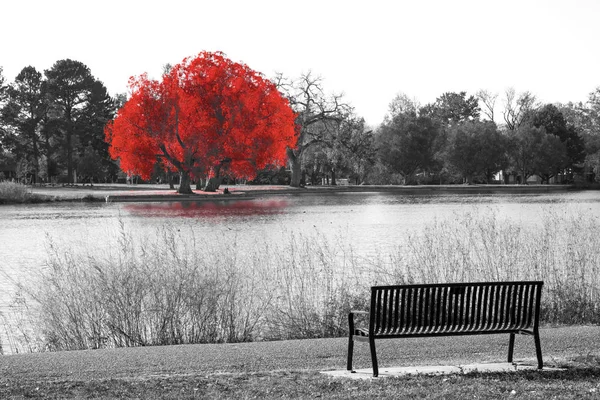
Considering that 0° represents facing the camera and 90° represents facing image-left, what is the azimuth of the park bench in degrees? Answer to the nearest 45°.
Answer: approximately 135°
